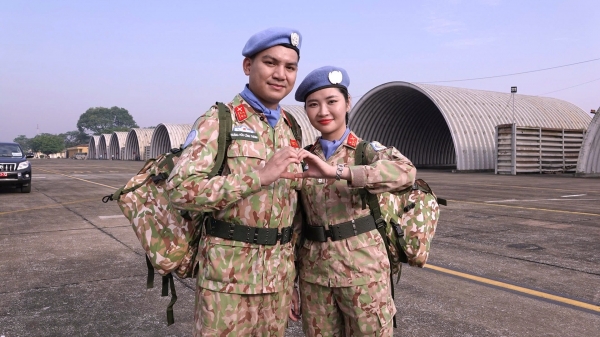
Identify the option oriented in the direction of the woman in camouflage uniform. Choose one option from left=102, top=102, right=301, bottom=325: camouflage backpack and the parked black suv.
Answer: the parked black suv

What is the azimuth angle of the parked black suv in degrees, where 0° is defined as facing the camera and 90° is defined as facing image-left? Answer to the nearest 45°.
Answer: approximately 0°

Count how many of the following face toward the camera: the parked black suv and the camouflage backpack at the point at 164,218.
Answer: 1

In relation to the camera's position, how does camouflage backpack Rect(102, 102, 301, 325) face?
facing away from the viewer and to the left of the viewer

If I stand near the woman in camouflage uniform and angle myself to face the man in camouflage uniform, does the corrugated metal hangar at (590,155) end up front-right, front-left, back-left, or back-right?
back-right

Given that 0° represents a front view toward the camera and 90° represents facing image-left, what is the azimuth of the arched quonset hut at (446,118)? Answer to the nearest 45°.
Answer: approximately 45°

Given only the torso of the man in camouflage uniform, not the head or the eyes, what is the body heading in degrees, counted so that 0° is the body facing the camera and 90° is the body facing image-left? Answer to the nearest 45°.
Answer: approximately 315°

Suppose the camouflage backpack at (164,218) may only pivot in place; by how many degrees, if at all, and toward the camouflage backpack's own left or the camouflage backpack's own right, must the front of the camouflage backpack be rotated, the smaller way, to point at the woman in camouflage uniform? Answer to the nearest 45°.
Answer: approximately 135° to the camouflage backpack's own right

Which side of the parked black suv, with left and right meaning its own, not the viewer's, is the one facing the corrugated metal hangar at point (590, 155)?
left
